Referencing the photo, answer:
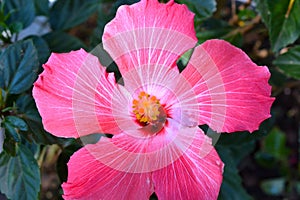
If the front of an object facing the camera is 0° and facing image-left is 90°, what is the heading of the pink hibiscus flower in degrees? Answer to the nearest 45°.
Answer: approximately 0°

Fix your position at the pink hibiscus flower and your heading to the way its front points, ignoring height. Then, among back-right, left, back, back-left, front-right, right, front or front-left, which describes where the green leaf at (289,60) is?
back-left

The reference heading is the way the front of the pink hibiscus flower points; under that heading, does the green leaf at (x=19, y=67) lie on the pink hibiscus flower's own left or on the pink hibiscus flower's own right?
on the pink hibiscus flower's own right

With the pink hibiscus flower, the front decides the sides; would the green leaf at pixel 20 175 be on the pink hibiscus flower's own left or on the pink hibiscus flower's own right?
on the pink hibiscus flower's own right

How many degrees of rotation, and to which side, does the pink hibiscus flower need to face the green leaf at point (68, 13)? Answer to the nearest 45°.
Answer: approximately 180°

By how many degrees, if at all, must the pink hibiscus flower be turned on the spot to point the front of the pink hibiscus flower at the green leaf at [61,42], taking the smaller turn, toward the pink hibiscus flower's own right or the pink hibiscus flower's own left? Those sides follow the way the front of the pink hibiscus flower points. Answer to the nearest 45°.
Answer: approximately 135° to the pink hibiscus flower's own right
